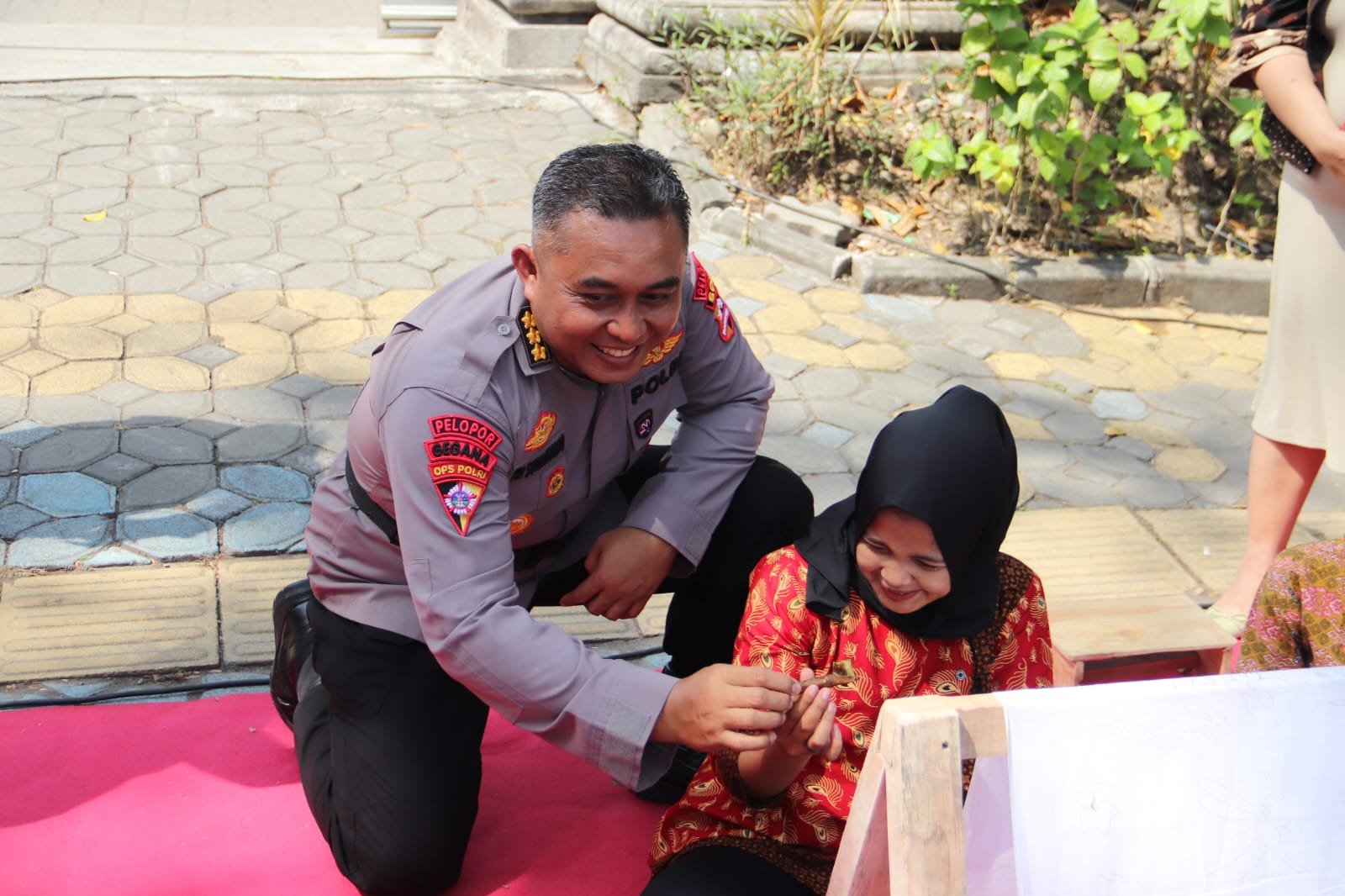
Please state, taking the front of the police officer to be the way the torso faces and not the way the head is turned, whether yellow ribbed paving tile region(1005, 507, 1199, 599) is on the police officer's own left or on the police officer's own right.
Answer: on the police officer's own left

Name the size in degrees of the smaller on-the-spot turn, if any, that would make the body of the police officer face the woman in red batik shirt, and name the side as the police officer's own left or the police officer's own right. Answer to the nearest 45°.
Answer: approximately 45° to the police officer's own left

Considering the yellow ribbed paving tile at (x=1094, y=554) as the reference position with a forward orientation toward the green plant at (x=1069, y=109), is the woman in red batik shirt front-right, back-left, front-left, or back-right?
back-left

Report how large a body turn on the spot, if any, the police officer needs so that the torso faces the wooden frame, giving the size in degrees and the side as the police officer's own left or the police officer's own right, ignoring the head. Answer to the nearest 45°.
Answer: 0° — they already face it

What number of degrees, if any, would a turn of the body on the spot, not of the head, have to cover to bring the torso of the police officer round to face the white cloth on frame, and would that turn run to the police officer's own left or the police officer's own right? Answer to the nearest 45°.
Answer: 0° — they already face it

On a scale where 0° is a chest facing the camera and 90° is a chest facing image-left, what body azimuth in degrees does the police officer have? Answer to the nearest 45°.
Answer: approximately 315°

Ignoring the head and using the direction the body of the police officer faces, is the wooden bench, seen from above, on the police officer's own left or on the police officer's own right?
on the police officer's own left

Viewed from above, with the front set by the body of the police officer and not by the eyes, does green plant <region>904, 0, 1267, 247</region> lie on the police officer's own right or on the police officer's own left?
on the police officer's own left

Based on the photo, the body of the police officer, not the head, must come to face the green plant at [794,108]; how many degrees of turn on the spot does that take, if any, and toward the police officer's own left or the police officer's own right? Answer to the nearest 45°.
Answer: approximately 135° to the police officer's own left

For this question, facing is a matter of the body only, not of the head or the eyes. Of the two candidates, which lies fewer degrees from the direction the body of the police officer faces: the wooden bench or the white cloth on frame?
the white cloth on frame
